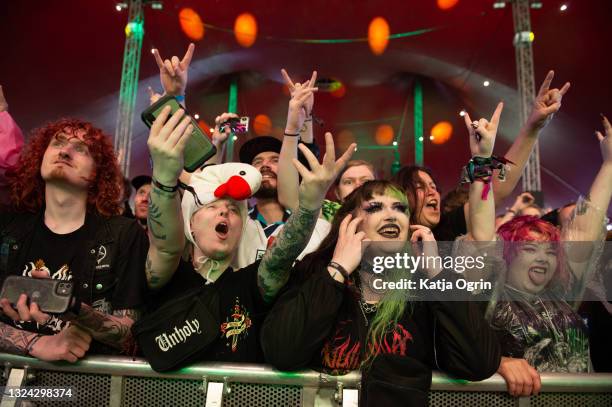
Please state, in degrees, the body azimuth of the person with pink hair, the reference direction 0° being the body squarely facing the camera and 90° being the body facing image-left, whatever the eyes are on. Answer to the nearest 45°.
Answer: approximately 0°

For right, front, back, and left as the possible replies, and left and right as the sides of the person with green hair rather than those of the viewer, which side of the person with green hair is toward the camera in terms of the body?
front

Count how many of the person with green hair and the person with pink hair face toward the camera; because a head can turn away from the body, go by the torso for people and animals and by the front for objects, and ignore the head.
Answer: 2

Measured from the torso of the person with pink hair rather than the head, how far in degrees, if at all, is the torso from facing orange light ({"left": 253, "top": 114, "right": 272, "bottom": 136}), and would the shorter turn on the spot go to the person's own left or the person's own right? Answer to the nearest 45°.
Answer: approximately 135° to the person's own right

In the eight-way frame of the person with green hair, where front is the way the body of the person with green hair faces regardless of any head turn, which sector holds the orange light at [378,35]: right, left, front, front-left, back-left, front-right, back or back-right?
back

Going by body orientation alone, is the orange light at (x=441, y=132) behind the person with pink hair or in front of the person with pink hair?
behind

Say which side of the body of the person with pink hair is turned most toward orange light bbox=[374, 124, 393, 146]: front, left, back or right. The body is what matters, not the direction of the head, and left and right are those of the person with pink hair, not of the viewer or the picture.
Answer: back
